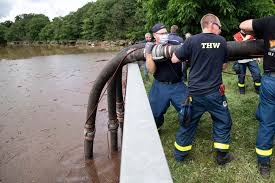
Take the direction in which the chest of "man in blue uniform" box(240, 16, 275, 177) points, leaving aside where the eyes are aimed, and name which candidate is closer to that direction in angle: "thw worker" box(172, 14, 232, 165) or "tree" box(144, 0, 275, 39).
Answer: the tree

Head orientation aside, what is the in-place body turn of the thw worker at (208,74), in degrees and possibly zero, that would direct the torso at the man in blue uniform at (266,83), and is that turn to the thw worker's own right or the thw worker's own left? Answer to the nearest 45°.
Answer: approximately 90° to the thw worker's own right

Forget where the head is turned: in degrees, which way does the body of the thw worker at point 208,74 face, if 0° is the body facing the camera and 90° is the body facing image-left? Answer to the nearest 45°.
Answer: approximately 180°

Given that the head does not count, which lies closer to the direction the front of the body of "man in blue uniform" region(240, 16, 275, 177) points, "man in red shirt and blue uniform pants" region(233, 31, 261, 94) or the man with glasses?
the man in red shirt and blue uniform pants

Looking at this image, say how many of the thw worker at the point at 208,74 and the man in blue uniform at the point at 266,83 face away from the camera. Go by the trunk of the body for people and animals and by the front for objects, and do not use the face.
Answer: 2

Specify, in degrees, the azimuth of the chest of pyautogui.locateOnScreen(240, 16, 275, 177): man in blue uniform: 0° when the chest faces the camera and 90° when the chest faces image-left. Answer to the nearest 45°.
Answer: approximately 180°

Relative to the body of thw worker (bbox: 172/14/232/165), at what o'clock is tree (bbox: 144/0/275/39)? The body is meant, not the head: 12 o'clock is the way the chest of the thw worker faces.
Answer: The tree is roughly at 12 o'clock from the thw worker.

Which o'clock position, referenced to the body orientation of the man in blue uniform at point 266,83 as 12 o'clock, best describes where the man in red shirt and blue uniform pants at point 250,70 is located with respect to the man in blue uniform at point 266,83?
the man in red shirt and blue uniform pants at point 250,70 is roughly at 12 o'clock from the man in blue uniform at point 266,83.

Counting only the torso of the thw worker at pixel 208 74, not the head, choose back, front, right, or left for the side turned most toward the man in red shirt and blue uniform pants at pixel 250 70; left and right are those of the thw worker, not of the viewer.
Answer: front

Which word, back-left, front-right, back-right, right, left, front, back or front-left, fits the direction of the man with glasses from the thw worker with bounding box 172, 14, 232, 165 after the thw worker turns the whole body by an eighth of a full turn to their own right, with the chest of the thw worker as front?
left

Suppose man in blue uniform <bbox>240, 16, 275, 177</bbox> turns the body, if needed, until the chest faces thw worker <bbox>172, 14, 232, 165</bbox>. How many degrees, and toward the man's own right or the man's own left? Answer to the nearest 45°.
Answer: approximately 90° to the man's own left
